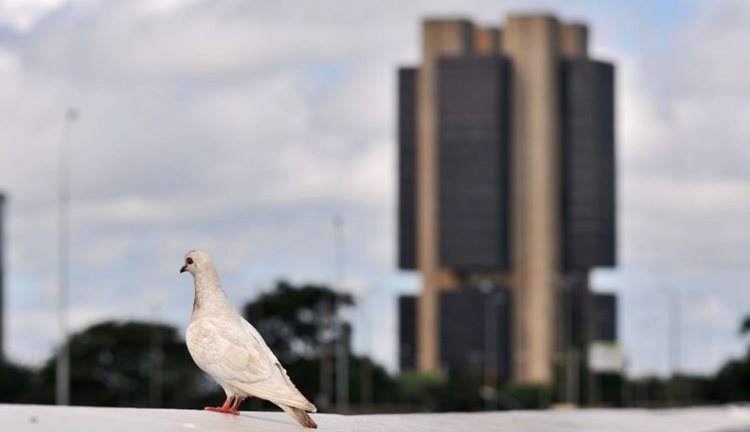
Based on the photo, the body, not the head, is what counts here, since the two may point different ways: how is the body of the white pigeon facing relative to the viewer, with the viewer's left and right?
facing to the left of the viewer
